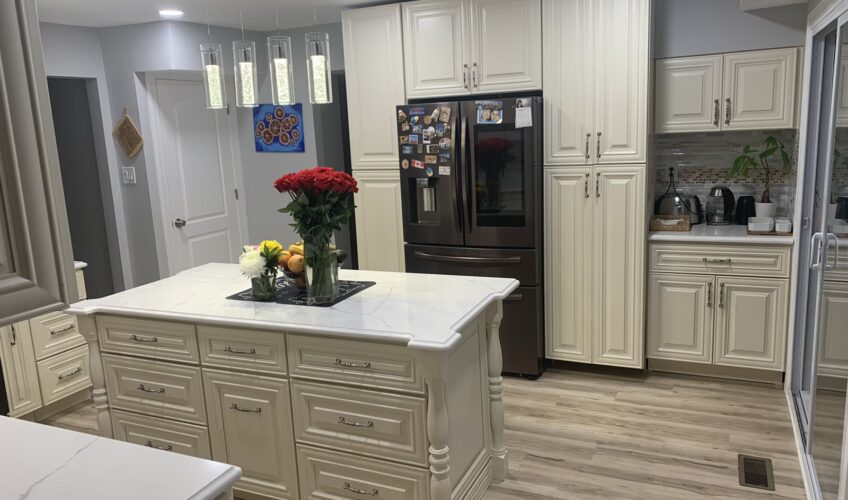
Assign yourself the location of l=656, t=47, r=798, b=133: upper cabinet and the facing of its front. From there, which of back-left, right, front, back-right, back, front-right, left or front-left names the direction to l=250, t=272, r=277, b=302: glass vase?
front-right

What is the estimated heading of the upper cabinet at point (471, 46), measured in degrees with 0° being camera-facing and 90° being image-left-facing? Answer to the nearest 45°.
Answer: approximately 0°

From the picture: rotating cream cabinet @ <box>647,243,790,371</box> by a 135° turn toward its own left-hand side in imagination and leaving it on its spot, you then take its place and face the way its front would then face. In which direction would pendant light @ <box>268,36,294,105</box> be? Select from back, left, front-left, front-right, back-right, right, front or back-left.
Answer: back

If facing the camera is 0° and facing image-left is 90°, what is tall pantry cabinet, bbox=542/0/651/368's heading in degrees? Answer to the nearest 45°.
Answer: approximately 0°

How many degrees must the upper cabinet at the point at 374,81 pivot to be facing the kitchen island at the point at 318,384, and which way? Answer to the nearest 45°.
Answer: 0° — it already faces it

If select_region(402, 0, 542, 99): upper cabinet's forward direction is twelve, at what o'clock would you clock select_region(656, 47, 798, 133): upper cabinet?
select_region(656, 47, 798, 133): upper cabinet is roughly at 9 o'clock from select_region(402, 0, 542, 99): upper cabinet.

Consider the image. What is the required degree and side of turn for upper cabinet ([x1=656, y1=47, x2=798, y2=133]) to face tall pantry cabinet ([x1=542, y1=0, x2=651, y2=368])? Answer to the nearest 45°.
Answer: approximately 45° to its right

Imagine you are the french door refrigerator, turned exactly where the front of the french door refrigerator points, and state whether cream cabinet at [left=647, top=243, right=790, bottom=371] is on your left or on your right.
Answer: on your left
